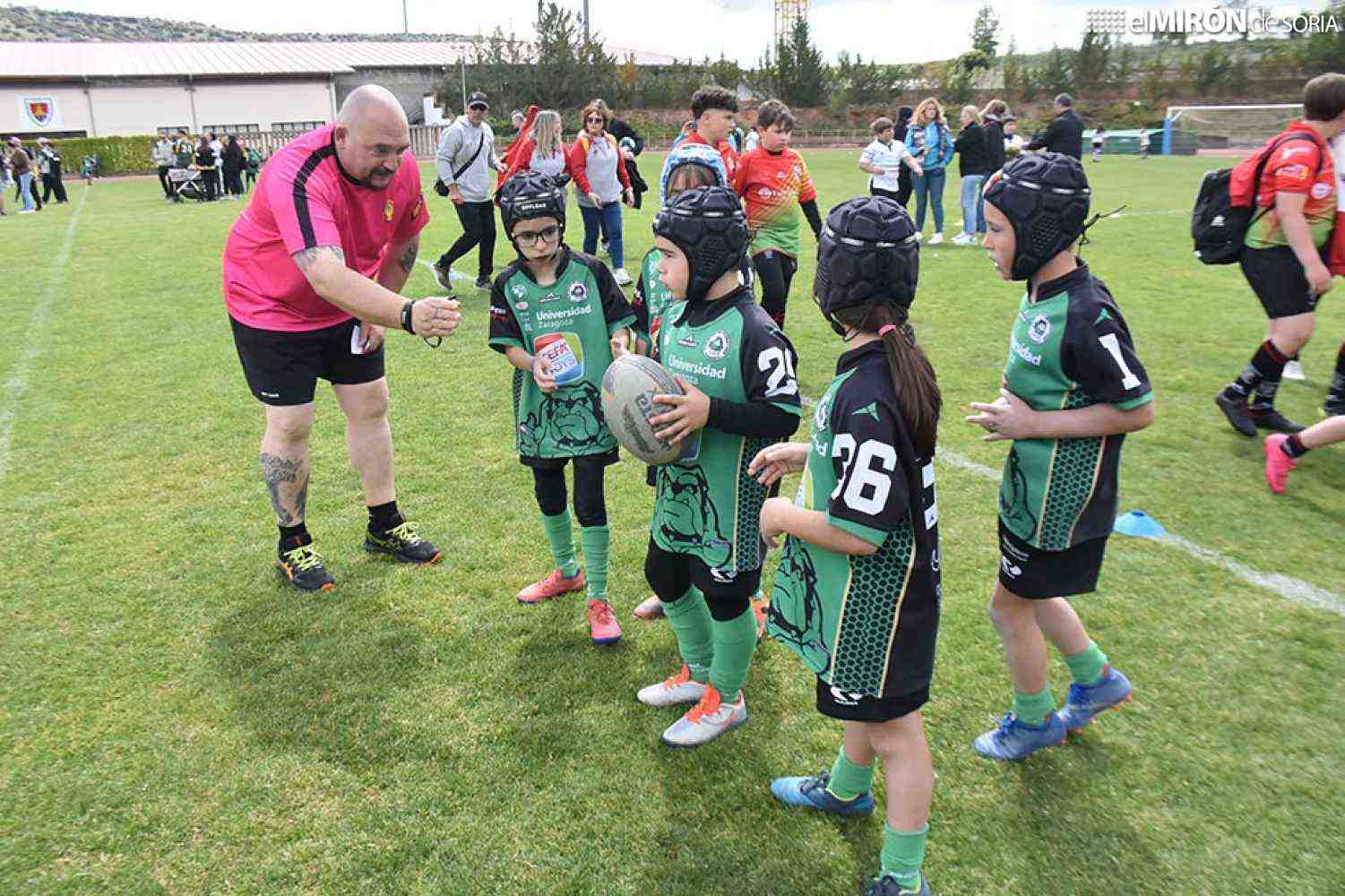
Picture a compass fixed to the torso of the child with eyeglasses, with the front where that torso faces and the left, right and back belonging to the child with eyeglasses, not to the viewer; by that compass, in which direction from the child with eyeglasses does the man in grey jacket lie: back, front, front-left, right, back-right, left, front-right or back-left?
back

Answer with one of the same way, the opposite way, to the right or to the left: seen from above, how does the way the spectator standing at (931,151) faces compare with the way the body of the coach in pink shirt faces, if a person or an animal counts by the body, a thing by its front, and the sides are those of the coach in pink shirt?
to the right

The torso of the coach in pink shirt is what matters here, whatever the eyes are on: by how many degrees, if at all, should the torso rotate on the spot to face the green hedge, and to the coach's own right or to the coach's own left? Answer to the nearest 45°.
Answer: approximately 135° to the coach's own left

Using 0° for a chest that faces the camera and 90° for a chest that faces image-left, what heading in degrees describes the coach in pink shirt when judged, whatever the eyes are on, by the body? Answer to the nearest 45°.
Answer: approximately 315°

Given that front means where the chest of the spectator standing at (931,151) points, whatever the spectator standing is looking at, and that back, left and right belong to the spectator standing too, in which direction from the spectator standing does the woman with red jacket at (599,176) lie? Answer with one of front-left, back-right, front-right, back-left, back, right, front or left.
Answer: front-right

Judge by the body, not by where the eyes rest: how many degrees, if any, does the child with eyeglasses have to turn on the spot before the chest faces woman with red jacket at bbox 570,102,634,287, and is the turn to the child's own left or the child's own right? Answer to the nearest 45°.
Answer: approximately 180°

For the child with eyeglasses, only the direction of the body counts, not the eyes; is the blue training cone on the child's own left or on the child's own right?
on the child's own left

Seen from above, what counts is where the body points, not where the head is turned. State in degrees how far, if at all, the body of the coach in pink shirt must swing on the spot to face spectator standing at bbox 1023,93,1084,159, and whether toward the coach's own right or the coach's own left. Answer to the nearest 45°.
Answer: approximately 90° to the coach's own left
